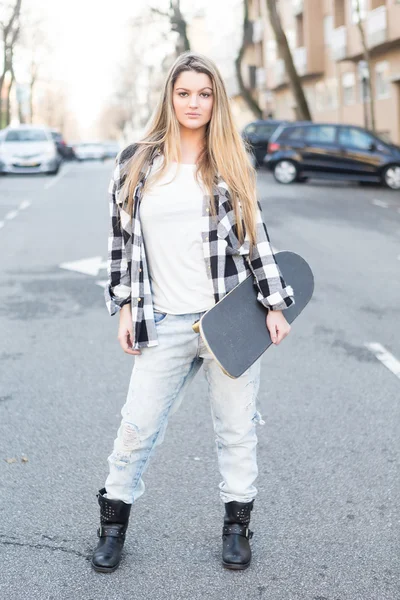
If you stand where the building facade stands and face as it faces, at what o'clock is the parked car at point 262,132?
The parked car is roughly at 11 o'clock from the building facade.

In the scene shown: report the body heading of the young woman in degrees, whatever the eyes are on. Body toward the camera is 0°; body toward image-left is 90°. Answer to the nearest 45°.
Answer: approximately 0°

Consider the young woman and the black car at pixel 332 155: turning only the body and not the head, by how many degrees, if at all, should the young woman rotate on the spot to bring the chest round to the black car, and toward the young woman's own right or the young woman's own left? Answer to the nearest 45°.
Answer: approximately 180°

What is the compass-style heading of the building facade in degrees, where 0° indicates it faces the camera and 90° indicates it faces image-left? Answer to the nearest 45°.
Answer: approximately 45°

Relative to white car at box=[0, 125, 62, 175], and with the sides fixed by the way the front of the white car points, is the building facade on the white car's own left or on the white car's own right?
on the white car's own left

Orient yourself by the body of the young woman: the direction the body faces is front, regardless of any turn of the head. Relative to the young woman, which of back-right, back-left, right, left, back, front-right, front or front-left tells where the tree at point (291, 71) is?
back

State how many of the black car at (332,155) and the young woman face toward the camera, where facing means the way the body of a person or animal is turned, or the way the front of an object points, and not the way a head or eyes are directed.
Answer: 1
